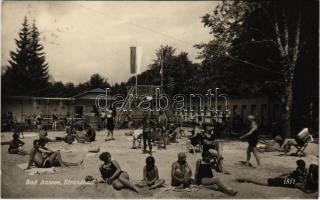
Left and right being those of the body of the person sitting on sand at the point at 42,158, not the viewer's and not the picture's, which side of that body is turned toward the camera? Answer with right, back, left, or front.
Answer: right

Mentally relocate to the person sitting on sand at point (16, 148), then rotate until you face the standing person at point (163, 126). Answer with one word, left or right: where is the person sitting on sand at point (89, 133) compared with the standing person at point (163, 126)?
left

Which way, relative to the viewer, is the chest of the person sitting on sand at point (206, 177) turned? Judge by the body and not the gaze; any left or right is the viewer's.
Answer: facing the viewer and to the right of the viewer

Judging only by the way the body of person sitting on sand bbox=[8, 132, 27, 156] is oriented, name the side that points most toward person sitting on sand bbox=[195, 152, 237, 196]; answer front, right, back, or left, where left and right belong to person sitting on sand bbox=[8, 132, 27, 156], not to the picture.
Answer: front

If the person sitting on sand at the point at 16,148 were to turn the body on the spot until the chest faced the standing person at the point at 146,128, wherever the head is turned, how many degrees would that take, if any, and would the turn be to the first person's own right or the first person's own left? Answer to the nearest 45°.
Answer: approximately 45° to the first person's own left

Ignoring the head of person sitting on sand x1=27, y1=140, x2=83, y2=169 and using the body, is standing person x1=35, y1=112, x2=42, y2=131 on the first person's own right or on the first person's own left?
on the first person's own left

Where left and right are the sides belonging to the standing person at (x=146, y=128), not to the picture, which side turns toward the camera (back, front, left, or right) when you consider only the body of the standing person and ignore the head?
back
